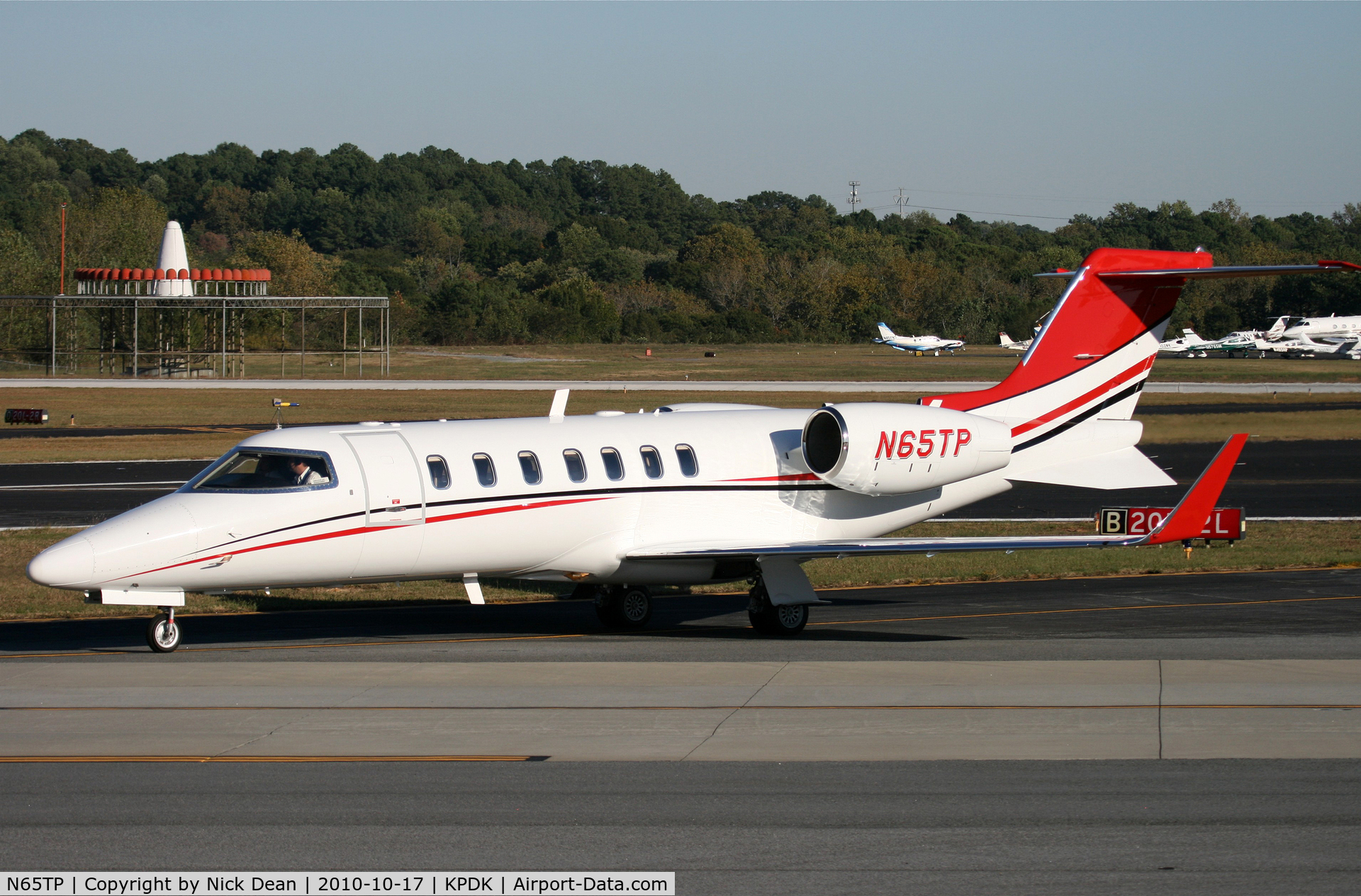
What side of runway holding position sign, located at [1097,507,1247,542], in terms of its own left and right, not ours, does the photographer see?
front

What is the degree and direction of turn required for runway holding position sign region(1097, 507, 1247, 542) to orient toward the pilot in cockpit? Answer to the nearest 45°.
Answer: approximately 45° to its right

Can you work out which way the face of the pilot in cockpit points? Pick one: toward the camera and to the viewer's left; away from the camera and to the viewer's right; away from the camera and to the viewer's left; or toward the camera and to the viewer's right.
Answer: toward the camera and to the viewer's left
